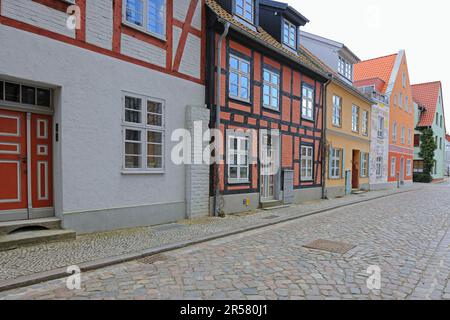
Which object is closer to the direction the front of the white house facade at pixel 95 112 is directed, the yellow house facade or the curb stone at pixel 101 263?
the curb stone

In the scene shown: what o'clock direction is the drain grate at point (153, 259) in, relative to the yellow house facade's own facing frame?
The drain grate is roughly at 2 o'clock from the yellow house facade.

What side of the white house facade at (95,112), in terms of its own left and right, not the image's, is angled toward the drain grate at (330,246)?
front

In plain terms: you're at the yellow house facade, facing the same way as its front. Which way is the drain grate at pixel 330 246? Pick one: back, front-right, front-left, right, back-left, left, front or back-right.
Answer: front-right

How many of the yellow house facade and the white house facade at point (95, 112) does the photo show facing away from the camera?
0

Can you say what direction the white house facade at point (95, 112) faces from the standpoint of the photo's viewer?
facing the viewer and to the right of the viewer

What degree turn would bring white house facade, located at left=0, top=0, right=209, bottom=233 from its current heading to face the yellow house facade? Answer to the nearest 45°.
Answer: approximately 90° to its left

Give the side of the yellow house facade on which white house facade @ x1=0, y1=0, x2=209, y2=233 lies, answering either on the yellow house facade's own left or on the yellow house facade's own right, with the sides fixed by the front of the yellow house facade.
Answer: on the yellow house facade's own right

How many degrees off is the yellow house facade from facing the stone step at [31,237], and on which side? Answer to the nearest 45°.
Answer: approximately 45° to its right

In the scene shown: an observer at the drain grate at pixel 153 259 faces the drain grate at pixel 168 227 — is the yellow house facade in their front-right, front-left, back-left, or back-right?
front-right

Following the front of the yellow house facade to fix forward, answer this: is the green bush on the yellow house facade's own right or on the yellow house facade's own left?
on the yellow house facade's own left
